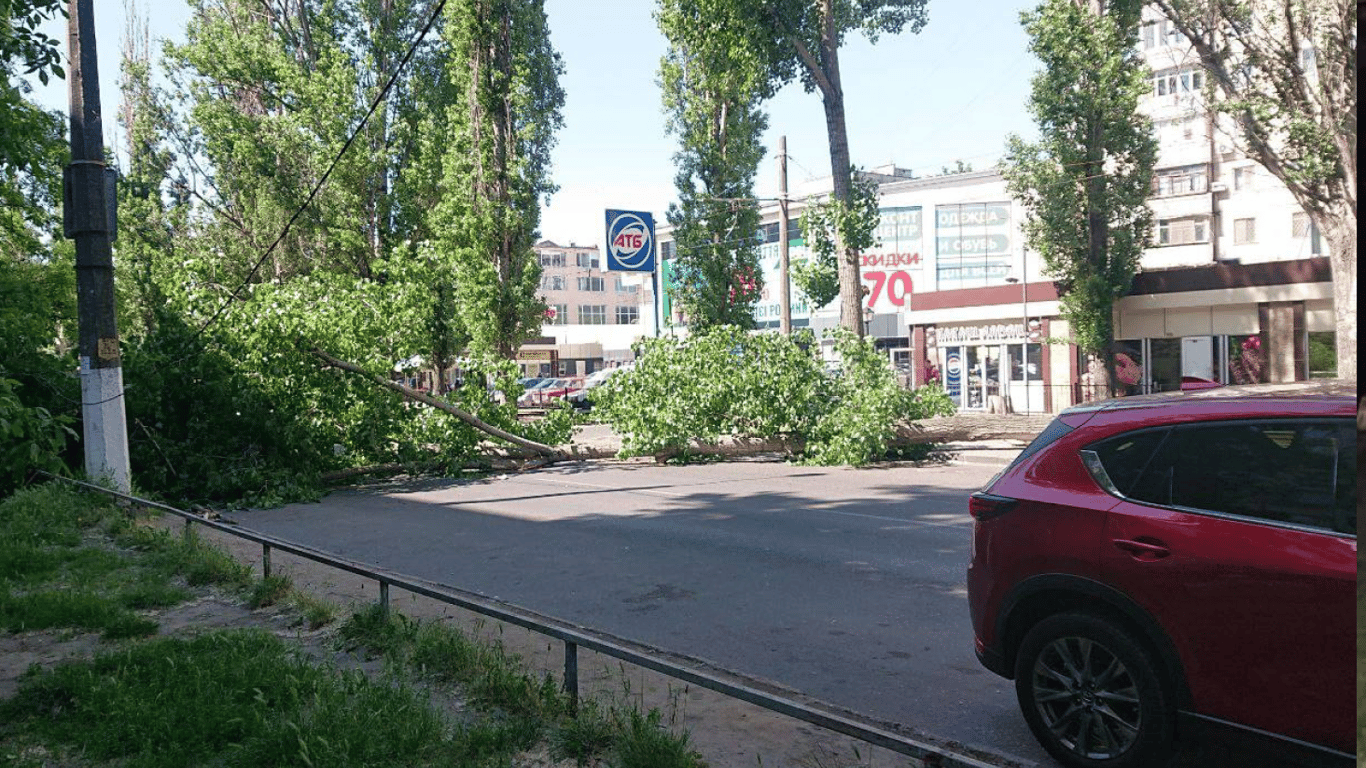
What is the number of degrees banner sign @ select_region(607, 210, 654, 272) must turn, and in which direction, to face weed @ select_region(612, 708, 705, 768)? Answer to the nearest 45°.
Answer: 0° — it already faces it

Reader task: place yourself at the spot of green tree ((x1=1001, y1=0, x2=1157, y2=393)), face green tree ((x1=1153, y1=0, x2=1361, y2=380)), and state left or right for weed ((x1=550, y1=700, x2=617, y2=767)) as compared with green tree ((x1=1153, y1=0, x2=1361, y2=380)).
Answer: right

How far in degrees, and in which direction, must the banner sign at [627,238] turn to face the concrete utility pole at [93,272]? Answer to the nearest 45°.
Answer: approximately 45° to its right

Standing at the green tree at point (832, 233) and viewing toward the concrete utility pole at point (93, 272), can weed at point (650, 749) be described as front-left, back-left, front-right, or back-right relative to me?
front-left

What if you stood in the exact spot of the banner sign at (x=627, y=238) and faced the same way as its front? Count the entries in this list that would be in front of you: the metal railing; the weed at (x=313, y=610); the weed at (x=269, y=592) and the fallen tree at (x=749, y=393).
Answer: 4

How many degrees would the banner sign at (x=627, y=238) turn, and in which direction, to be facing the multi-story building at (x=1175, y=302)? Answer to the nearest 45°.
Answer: approximately 90° to its left

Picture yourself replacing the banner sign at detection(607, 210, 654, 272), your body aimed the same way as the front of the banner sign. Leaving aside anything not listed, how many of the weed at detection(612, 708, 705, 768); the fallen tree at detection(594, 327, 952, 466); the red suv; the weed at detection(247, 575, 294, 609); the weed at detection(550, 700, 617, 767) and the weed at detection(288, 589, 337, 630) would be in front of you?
6

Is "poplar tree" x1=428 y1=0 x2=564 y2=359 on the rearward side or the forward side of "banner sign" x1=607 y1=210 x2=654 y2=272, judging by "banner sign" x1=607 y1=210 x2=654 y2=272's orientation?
on the forward side

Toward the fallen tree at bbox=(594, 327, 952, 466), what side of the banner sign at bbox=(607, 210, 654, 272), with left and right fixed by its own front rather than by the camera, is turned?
front

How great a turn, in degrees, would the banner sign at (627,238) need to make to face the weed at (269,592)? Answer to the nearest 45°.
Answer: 0° — it already faces it

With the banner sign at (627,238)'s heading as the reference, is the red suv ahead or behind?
ahead

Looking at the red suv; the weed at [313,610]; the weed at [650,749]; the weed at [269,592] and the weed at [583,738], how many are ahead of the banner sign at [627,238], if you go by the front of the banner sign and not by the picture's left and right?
5

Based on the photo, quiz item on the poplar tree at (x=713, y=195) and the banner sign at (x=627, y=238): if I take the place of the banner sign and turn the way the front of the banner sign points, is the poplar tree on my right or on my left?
on my left

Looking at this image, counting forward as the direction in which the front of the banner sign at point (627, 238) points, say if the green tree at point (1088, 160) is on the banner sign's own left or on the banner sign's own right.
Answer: on the banner sign's own left

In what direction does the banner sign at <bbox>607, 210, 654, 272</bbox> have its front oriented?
toward the camera
